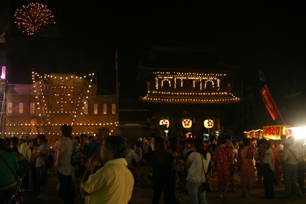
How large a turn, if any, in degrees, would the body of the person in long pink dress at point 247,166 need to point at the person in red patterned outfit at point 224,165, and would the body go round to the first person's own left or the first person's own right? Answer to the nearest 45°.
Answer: approximately 135° to the first person's own left

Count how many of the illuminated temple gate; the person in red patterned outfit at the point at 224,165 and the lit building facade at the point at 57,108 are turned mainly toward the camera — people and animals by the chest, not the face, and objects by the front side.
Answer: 2

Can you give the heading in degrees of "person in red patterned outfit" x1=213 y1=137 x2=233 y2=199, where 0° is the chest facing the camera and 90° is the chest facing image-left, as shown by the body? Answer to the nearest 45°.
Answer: approximately 180°

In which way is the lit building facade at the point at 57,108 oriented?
toward the camera

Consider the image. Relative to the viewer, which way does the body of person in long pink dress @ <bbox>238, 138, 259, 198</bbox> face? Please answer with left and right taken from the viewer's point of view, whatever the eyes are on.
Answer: facing away from the viewer

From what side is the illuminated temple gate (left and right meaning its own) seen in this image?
front

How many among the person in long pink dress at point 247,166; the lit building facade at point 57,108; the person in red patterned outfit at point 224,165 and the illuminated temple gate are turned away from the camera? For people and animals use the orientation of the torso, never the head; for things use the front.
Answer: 2

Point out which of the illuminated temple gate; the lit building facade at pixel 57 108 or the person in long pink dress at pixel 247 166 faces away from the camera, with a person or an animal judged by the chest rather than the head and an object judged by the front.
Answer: the person in long pink dress

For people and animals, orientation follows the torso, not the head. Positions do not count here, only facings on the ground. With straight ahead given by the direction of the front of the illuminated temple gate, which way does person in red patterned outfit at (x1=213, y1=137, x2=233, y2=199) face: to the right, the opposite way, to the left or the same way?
the opposite way

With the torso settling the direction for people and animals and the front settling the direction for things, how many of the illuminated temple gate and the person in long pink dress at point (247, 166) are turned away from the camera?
1

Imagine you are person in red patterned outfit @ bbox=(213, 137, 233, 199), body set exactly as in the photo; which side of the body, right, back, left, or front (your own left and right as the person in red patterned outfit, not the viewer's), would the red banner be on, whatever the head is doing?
front

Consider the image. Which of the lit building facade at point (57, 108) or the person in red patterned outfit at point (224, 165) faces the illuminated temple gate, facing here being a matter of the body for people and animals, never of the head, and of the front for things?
the person in red patterned outfit

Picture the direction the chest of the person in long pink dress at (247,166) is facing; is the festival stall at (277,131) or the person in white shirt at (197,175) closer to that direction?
the festival stall
